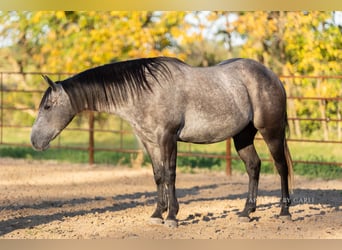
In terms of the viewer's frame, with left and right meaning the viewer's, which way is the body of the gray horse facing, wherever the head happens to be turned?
facing to the left of the viewer
